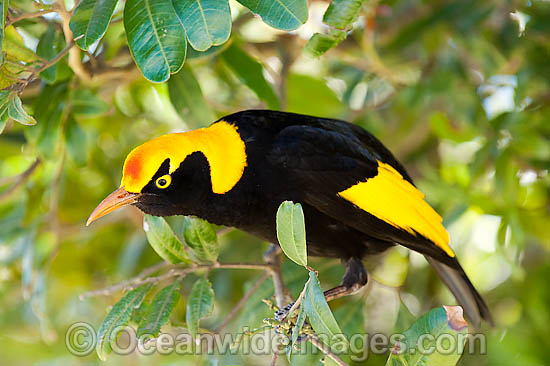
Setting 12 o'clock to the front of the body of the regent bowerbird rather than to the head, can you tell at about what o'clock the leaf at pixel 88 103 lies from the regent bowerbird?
The leaf is roughly at 1 o'clock from the regent bowerbird.

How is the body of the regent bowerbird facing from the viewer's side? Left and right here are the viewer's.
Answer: facing to the left of the viewer

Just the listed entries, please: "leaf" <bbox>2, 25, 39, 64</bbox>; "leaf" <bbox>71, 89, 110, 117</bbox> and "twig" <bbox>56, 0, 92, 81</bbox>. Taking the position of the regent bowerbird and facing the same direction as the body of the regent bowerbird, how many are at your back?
0

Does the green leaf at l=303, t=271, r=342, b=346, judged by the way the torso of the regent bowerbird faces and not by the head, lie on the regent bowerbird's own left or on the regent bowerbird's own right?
on the regent bowerbird's own left

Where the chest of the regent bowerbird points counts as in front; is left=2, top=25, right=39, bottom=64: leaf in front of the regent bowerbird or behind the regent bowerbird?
in front

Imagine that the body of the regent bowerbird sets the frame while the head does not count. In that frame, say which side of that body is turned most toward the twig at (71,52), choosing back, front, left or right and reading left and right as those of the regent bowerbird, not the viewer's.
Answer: front
